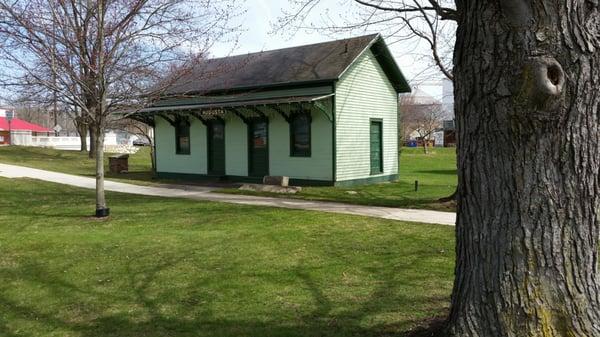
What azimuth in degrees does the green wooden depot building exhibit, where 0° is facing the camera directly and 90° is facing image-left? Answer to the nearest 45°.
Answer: approximately 45°

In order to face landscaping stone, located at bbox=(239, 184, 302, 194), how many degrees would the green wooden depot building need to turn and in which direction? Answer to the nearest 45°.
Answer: approximately 45° to its left

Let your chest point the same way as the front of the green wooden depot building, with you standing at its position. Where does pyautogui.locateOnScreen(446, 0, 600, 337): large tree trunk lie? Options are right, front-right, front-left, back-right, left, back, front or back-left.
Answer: front-left
